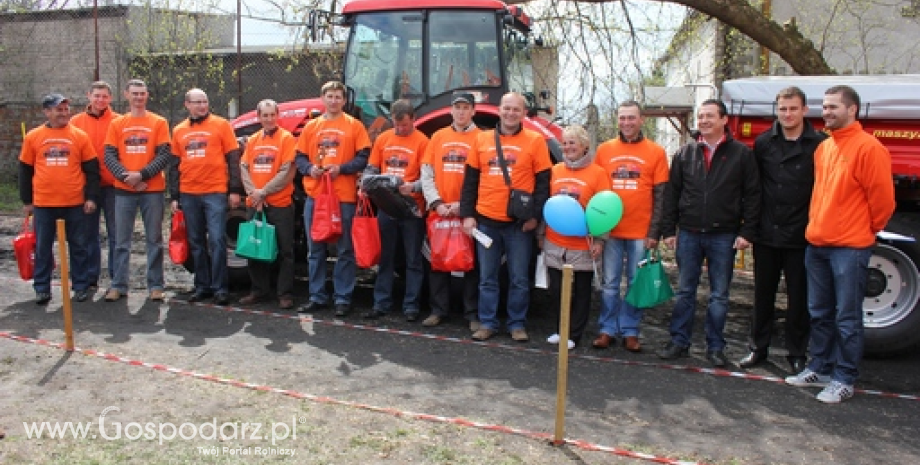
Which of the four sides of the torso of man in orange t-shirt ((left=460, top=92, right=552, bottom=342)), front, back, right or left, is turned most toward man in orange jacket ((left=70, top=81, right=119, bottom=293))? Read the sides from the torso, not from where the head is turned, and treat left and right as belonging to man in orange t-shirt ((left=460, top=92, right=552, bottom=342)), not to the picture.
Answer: right

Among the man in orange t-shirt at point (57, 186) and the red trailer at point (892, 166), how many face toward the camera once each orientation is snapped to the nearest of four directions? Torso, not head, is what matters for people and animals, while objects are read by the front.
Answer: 1

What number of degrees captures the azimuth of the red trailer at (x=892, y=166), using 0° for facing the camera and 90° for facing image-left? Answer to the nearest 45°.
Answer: approximately 90°

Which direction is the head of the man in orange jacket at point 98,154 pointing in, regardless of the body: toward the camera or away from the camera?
toward the camera

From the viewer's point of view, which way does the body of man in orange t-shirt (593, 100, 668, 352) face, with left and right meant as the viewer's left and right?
facing the viewer

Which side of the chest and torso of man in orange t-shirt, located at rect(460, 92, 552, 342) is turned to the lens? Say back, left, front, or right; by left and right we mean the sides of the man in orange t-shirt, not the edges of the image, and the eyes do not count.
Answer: front

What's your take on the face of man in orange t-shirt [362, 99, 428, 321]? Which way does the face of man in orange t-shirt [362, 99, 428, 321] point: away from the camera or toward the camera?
toward the camera

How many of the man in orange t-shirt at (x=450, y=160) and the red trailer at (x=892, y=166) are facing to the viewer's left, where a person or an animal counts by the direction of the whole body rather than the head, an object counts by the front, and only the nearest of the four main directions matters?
1

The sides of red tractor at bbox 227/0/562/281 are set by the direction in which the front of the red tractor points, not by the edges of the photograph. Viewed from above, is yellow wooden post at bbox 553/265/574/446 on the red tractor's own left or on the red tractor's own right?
on the red tractor's own left

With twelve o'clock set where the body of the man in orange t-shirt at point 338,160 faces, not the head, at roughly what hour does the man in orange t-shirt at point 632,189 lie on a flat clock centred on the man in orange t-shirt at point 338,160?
the man in orange t-shirt at point 632,189 is roughly at 10 o'clock from the man in orange t-shirt at point 338,160.

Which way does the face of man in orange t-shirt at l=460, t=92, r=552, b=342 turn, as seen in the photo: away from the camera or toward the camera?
toward the camera

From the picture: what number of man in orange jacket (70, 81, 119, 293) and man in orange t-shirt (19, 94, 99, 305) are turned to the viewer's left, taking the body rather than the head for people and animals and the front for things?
0

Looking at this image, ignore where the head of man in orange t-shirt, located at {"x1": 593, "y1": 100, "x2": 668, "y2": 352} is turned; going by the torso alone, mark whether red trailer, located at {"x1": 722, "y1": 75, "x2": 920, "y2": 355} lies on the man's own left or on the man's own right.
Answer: on the man's own left

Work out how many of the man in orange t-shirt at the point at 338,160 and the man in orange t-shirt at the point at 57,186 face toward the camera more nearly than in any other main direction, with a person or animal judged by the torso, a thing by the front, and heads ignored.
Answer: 2
